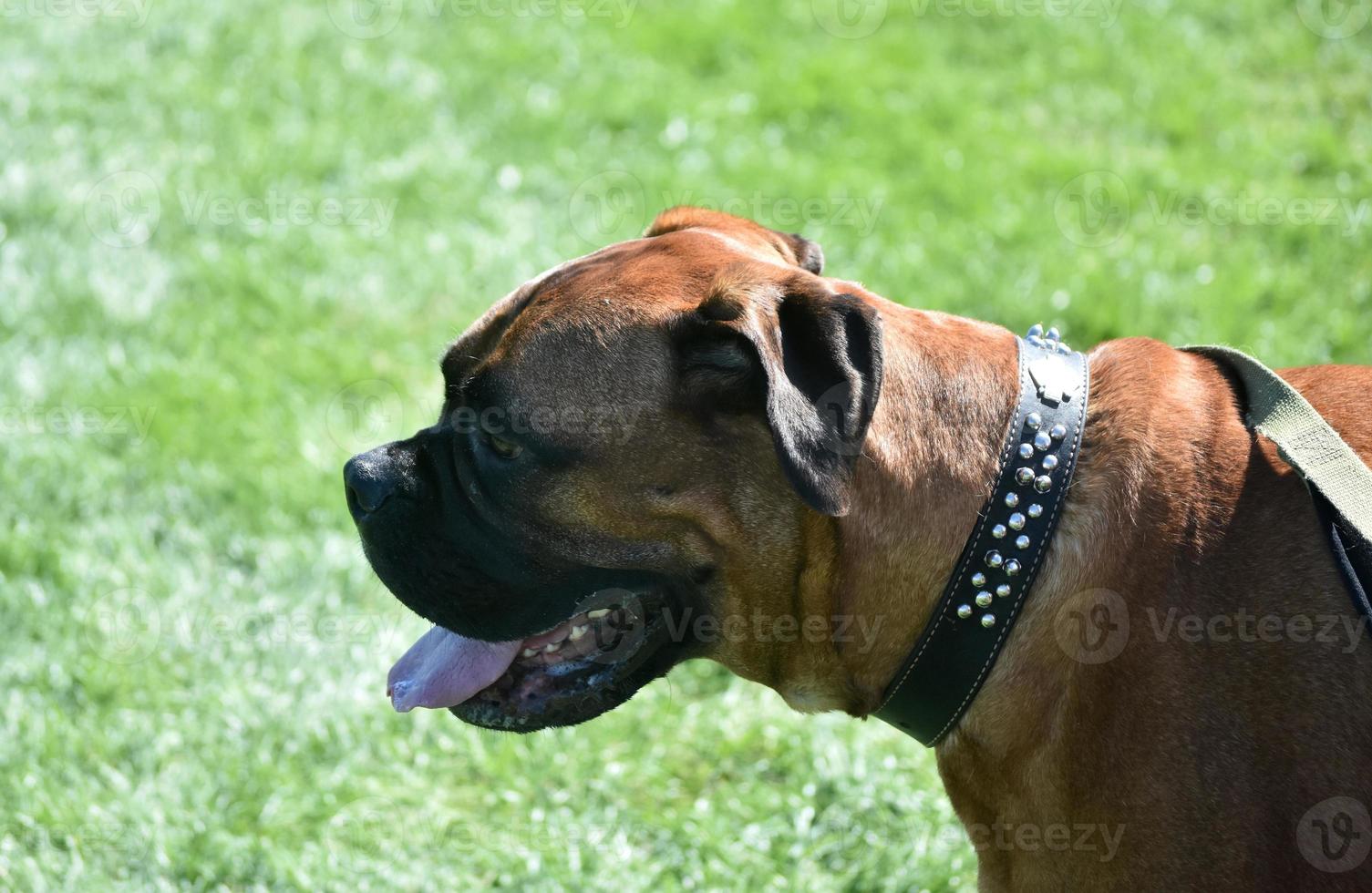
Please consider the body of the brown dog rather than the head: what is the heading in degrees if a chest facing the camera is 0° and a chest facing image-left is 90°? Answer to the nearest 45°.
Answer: approximately 90°
